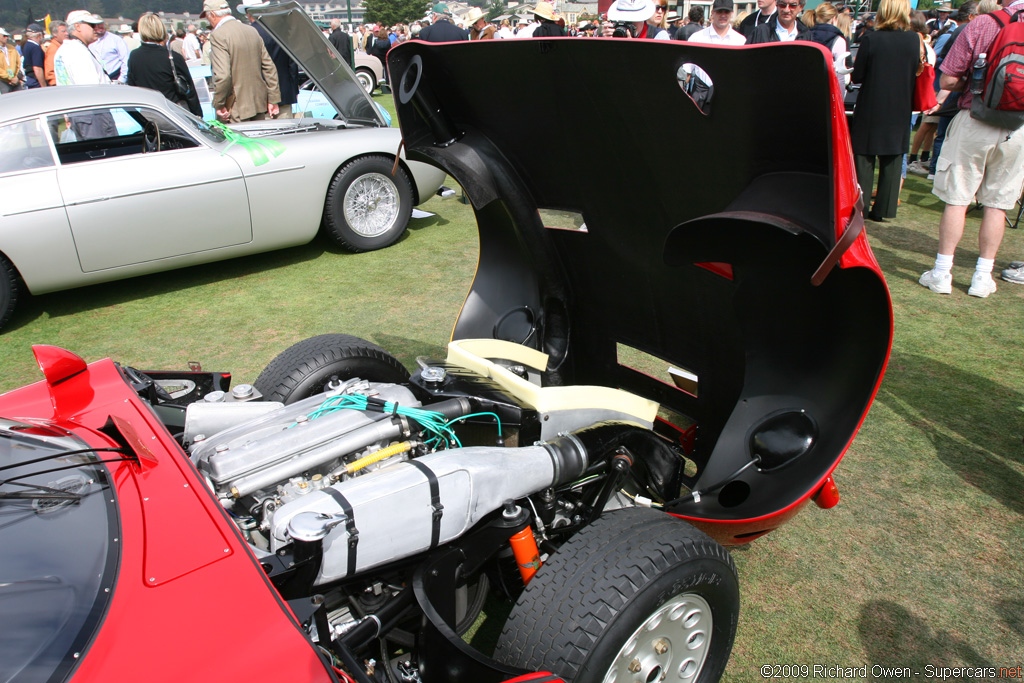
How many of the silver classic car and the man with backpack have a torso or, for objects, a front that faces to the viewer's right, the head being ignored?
1

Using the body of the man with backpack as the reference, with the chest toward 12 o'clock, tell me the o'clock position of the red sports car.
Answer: The red sports car is roughly at 8 o'clock from the man with backpack.

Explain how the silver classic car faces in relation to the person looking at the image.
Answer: facing to the right of the viewer

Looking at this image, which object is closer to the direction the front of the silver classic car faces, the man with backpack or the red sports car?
the man with backpack

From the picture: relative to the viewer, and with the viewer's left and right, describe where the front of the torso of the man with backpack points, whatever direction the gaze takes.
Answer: facing away from the viewer and to the left of the viewer

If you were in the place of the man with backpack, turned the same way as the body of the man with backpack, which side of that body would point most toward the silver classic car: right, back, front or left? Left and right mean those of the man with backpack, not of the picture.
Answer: left

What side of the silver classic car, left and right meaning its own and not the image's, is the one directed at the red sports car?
right

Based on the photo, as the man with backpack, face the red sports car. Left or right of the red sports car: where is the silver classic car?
right

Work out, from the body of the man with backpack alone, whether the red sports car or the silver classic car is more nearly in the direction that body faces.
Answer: the silver classic car

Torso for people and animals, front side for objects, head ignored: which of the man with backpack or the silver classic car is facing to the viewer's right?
the silver classic car

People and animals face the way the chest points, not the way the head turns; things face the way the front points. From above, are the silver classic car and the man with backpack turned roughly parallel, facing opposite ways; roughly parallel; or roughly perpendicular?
roughly perpendicular
